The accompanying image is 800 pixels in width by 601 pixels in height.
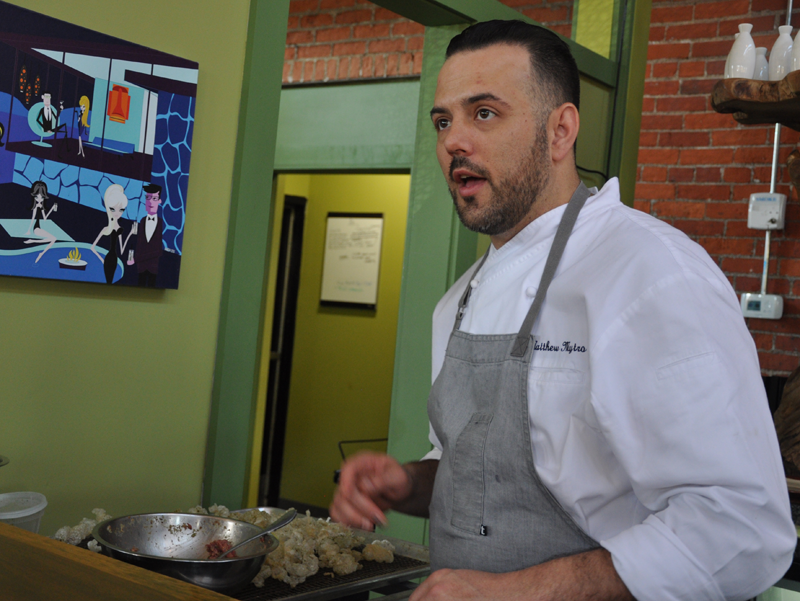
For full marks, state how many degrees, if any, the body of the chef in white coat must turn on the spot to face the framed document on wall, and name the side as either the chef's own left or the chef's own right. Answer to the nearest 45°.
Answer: approximately 135° to the chef's own right

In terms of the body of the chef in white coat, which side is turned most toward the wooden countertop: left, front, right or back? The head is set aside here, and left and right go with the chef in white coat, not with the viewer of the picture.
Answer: front

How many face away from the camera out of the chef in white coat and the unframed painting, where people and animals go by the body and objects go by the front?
0

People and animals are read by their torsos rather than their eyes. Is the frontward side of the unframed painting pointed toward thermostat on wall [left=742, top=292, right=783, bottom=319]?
no

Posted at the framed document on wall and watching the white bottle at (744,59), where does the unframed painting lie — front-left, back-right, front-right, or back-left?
front-right

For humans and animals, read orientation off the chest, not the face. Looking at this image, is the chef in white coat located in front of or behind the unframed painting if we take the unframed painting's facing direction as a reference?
in front

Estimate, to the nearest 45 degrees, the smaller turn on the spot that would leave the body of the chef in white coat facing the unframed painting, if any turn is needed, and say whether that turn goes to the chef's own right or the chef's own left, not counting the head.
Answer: approximately 45° to the chef's own right

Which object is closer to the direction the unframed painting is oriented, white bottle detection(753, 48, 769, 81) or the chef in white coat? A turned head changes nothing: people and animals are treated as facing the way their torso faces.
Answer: the chef in white coat

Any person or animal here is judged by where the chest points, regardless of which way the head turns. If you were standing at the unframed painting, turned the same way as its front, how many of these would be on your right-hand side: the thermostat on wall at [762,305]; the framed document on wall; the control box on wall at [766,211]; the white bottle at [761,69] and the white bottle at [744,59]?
0

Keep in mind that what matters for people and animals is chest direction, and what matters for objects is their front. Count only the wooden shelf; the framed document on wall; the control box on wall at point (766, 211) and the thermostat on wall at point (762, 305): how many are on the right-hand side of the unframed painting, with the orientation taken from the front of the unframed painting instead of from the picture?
0

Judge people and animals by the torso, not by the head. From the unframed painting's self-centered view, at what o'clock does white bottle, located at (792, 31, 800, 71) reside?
The white bottle is roughly at 10 o'clock from the unframed painting.

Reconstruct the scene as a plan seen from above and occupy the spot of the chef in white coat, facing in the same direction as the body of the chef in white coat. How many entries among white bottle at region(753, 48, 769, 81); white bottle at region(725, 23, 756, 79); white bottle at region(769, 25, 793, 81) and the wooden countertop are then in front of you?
1

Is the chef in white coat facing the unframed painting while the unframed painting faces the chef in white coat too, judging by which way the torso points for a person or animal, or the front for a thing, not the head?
no

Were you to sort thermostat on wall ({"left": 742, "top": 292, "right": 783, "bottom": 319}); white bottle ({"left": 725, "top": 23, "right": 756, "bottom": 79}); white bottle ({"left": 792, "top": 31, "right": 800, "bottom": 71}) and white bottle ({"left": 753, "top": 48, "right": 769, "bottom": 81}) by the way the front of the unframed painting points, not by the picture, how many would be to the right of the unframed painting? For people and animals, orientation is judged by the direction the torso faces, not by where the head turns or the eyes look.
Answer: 0

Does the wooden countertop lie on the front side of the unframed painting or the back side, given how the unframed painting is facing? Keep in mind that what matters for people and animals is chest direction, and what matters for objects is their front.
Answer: on the front side

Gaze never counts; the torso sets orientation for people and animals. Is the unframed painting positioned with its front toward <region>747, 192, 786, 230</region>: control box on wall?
no

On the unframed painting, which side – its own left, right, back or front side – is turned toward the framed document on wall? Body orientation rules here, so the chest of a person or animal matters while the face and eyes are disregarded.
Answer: left

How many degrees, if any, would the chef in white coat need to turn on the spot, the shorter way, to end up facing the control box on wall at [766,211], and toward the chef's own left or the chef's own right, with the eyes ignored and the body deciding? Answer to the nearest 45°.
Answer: approximately 135° to the chef's own right

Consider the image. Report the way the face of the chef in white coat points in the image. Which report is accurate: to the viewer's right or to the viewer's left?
to the viewer's left

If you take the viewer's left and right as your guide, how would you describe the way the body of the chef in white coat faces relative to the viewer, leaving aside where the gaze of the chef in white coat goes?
facing the viewer and to the left of the viewer

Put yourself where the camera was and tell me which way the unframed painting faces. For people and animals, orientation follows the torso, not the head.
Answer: facing the viewer and to the right of the viewer
